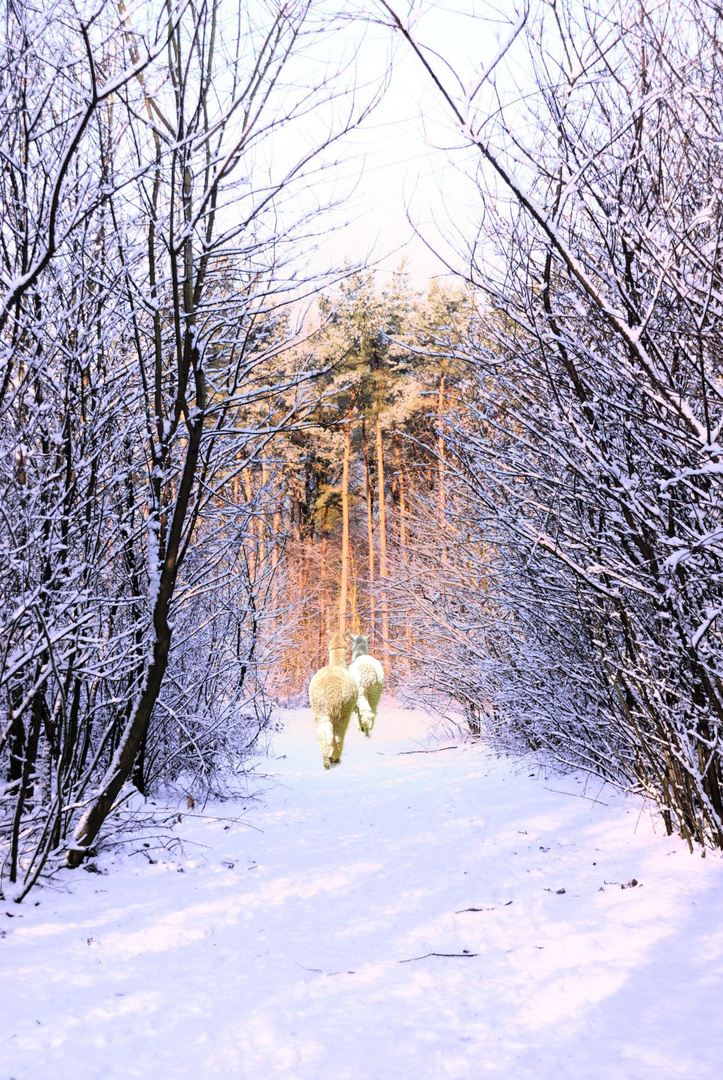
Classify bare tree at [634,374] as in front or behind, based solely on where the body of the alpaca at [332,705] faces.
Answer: behind

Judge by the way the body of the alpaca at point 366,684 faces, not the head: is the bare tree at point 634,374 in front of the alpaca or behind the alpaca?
behind

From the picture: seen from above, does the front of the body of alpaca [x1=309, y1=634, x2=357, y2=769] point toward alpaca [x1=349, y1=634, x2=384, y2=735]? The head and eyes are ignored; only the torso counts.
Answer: yes

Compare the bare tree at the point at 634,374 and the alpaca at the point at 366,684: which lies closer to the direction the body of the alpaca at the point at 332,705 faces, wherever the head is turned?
the alpaca

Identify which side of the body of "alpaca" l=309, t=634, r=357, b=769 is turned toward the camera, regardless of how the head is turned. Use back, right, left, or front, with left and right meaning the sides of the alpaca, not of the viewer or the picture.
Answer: back

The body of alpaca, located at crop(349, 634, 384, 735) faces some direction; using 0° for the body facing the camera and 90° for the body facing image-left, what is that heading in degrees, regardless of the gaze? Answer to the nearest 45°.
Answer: approximately 180°

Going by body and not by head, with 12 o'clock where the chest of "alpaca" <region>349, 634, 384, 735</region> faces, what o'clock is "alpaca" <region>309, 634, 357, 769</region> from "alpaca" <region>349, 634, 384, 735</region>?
"alpaca" <region>309, 634, 357, 769</region> is roughly at 6 o'clock from "alpaca" <region>349, 634, 384, 735</region>.

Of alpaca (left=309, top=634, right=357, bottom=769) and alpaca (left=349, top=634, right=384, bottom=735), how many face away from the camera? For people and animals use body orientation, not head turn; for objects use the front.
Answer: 2
